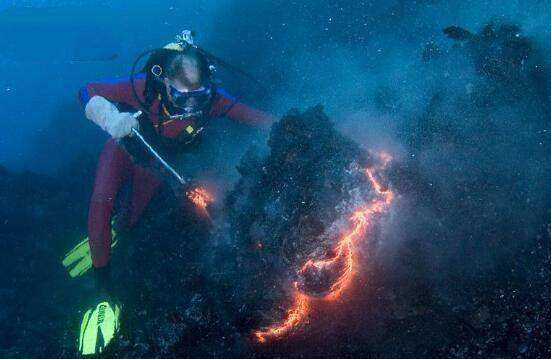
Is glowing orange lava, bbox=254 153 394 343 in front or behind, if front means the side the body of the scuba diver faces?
in front

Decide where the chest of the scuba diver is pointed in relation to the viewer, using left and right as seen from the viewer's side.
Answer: facing the viewer and to the right of the viewer
